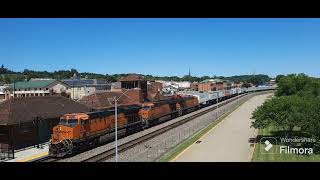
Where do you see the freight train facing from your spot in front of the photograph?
facing the viewer and to the left of the viewer

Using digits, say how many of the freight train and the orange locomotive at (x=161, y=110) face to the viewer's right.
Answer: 0

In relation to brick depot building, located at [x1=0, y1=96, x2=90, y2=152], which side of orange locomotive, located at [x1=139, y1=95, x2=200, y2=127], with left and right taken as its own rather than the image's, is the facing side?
front

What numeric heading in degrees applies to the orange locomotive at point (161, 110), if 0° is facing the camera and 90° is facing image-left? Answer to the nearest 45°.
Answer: approximately 45°

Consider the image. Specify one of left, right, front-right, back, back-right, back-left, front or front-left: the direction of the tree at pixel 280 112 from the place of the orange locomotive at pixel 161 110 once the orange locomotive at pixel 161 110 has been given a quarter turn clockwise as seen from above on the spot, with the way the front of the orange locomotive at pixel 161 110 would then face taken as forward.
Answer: back

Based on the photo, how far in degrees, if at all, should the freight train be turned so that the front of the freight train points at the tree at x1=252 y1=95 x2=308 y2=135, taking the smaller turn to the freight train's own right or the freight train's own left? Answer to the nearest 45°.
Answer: approximately 135° to the freight train's own left

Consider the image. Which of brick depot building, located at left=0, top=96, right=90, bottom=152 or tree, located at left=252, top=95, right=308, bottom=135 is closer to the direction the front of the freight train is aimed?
the brick depot building
